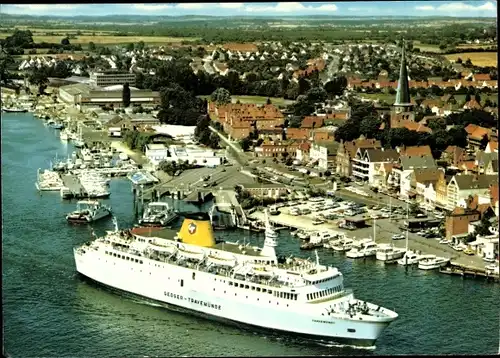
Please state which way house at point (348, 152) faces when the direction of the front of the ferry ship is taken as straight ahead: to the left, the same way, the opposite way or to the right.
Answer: to the right

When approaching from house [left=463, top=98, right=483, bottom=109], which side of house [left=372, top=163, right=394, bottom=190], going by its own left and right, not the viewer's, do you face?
back

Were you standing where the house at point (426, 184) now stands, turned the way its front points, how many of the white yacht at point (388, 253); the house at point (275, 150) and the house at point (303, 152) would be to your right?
2

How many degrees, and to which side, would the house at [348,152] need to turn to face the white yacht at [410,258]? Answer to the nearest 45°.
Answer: approximately 45° to its left

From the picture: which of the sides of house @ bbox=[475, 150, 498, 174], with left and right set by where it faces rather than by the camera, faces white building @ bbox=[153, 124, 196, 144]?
right

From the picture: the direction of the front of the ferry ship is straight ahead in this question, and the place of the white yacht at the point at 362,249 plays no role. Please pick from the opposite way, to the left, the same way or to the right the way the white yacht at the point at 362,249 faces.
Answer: to the right

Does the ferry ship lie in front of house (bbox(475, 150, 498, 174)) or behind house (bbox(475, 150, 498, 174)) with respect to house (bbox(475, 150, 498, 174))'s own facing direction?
in front

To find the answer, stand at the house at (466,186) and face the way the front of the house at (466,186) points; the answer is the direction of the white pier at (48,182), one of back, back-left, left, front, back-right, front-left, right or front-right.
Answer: front-right

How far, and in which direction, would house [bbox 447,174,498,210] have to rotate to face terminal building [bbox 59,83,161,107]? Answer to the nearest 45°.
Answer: approximately 90° to its right

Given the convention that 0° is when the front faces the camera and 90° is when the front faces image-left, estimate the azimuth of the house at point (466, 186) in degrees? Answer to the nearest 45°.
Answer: approximately 45°

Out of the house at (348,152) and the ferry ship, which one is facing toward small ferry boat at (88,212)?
the house

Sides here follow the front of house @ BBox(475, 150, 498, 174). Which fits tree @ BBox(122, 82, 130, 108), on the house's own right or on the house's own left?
on the house's own right
